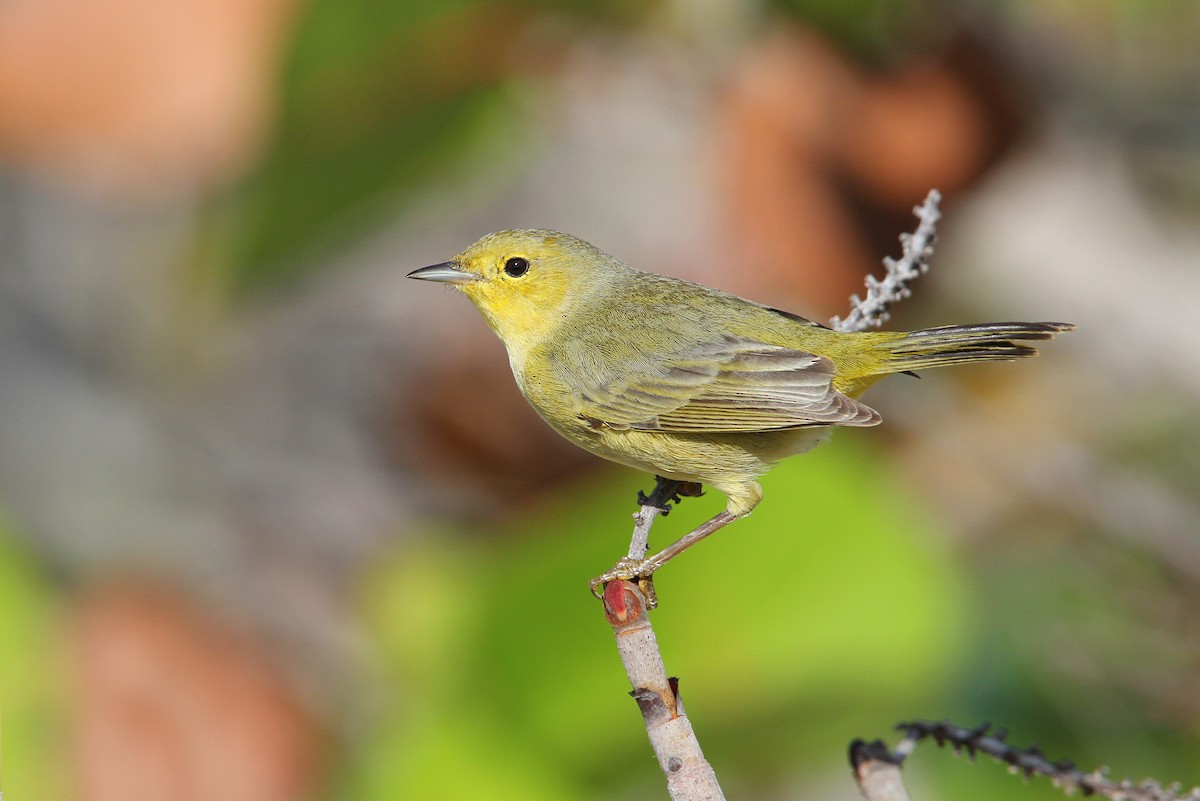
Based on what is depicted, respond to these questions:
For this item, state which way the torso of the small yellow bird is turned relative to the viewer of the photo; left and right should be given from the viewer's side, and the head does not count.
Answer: facing to the left of the viewer

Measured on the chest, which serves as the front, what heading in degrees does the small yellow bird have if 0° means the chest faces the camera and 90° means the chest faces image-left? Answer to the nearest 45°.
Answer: approximately 90°
